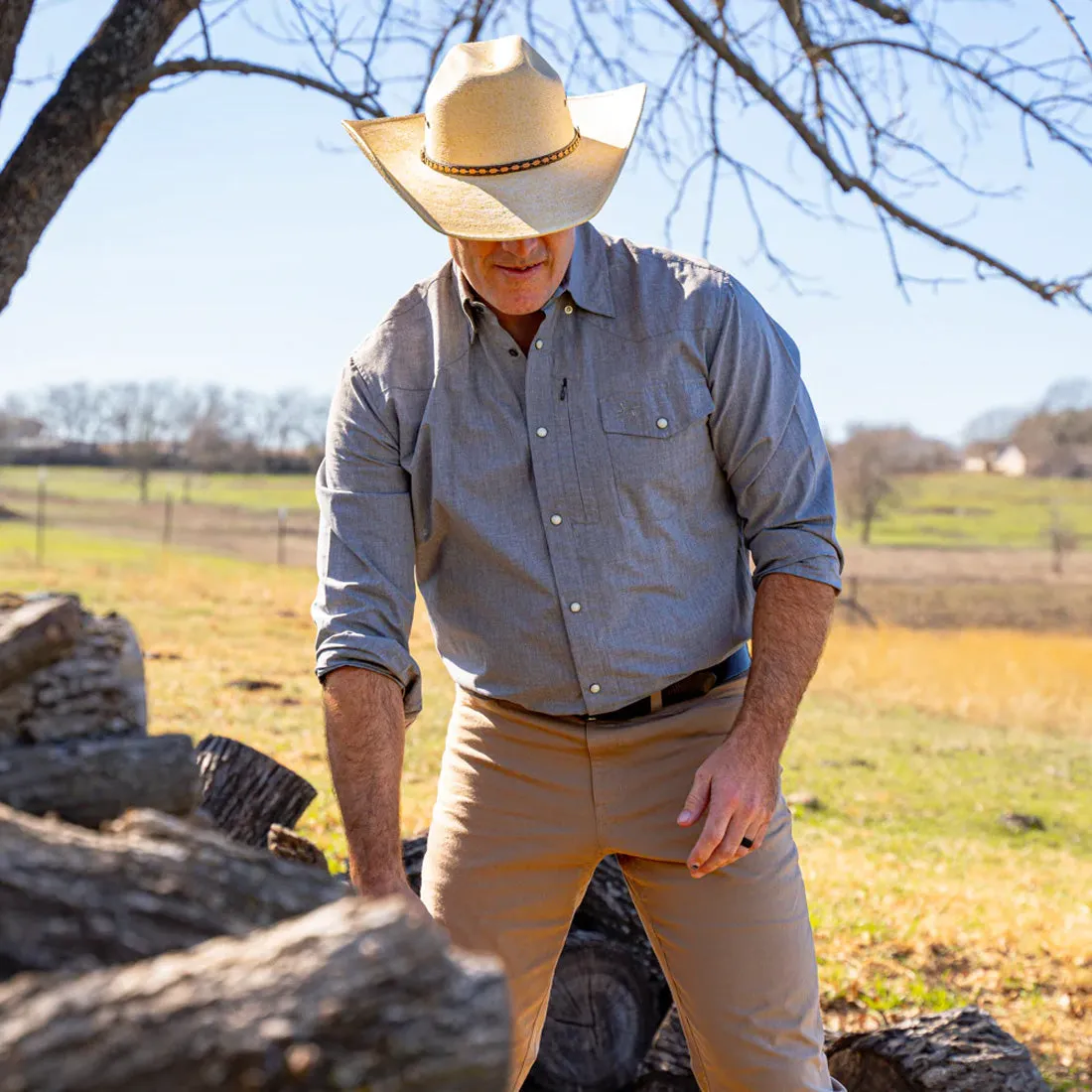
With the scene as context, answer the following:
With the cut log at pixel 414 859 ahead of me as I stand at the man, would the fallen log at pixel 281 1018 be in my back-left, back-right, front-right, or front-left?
back-left

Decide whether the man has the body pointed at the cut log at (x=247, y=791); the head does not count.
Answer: no

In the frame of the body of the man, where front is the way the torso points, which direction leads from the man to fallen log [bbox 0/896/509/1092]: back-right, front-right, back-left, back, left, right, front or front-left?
front

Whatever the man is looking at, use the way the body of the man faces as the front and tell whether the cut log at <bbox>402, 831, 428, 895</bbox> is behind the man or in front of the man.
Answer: behind

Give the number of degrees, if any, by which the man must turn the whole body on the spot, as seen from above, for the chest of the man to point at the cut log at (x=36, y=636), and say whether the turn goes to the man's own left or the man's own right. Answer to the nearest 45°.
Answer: approximately 45° to the man's own right

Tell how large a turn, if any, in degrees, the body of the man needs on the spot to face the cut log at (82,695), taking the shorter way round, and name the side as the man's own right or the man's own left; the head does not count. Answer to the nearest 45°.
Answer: approximately 45° to the man's own right

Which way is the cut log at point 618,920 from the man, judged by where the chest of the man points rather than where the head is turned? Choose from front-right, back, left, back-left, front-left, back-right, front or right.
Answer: back

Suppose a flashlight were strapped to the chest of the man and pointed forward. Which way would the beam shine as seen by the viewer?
toward the camera
